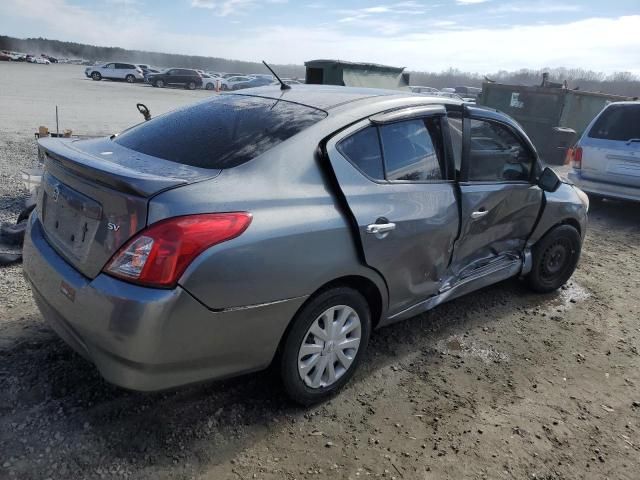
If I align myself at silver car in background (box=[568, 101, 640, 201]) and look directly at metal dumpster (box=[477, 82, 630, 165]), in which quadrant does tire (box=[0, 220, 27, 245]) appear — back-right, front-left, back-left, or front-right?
back-left

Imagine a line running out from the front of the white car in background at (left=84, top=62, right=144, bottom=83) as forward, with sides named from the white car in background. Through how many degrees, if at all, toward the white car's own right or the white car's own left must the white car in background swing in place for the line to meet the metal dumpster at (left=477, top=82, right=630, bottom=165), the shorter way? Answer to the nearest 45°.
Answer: approximately 90° to the white car's own left

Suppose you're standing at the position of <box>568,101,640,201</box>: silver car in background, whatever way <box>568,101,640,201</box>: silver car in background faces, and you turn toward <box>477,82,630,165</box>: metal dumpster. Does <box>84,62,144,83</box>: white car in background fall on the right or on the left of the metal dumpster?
left

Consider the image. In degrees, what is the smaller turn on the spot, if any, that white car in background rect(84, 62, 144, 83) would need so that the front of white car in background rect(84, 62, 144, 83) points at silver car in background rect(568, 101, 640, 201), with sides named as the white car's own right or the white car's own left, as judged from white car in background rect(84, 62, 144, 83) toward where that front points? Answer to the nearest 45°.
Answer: approximately 90° to the white car's own left

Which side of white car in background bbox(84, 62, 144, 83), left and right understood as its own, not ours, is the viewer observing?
left

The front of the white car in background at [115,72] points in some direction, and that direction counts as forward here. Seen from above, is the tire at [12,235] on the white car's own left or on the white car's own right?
on the white car's own left
